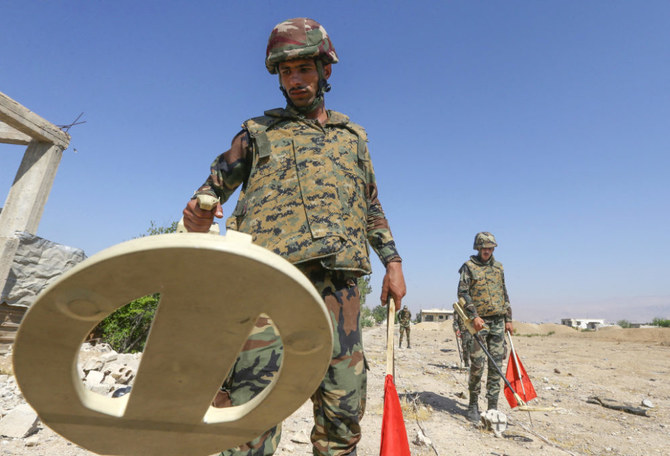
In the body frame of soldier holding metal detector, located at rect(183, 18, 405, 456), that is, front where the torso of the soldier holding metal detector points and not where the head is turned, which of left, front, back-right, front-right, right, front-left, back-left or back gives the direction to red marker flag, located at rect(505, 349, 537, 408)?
back-left

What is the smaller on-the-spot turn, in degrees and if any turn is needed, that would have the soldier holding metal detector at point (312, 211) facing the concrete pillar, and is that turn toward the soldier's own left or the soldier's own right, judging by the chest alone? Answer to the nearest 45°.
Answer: approximately 135° to the soldier's own right

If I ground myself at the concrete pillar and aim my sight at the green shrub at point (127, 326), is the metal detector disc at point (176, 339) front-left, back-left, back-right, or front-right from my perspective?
back-right

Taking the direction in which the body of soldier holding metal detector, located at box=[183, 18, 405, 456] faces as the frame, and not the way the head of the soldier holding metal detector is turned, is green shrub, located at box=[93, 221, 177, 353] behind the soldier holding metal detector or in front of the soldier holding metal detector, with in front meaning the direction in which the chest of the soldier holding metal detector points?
behind

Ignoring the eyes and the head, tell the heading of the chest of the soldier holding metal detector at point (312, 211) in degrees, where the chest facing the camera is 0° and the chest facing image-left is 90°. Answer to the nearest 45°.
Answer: approximately 0°

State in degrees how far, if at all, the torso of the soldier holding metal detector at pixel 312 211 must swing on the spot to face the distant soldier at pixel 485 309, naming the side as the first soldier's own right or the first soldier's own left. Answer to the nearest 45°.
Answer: approximately 135° to the first soldier's own left
